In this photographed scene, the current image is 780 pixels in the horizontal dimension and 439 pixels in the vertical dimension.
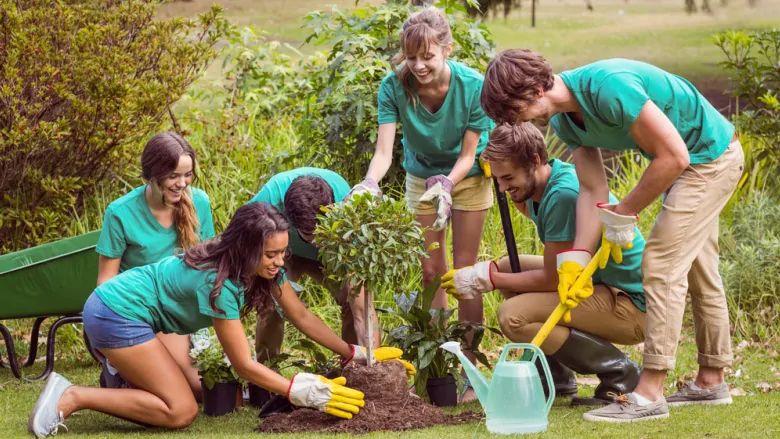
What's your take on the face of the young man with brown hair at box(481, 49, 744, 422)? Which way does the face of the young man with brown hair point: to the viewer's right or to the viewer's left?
to the viewer's left

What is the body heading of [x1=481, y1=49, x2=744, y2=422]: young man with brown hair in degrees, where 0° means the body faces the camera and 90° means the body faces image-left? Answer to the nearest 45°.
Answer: approximately 90°

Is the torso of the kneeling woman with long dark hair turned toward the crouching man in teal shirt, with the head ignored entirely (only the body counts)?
yes

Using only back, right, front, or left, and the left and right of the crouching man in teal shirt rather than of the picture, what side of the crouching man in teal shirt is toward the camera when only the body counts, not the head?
left

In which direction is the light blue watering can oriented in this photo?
to the viewer's left

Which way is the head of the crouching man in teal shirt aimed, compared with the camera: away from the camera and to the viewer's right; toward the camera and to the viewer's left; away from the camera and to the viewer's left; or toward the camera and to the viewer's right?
toward the camera and to the viewer's left

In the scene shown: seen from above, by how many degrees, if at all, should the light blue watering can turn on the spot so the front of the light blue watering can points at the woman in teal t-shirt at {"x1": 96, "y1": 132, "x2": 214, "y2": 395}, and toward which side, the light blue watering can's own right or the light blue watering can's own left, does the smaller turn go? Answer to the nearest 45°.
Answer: approximately 45° to the light blue watering can's own right

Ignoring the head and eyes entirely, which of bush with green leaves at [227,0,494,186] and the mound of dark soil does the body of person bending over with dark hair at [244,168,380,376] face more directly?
the mound of dark soil

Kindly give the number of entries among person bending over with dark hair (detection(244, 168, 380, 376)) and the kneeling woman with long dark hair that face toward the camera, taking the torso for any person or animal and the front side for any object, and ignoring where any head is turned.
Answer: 1

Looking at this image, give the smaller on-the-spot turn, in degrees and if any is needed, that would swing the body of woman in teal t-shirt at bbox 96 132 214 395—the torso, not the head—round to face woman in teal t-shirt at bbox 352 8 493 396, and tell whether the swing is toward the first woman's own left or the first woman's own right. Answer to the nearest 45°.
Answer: approximately 45° to the first woman's own left

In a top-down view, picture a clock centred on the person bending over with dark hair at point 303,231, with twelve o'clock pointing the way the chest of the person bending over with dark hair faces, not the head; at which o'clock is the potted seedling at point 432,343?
The potted seedling is roughly at 10 o'clock from the person bending over with dark hair.
